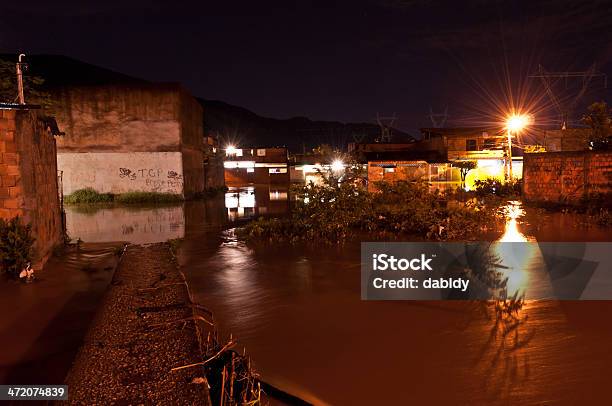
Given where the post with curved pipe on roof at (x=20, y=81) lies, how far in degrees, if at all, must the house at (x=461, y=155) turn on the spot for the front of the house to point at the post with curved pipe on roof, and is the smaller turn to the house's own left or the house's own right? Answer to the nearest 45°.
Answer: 0° — it already faces it

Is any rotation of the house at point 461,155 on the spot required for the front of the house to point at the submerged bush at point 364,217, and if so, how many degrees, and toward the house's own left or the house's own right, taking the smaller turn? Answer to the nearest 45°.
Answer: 0° — it already faces it

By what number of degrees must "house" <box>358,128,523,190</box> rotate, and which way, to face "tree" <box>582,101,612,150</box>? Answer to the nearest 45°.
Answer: approximately 45° to its left

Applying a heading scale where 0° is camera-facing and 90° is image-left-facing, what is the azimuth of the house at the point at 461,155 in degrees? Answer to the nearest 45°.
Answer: approximately 0°
